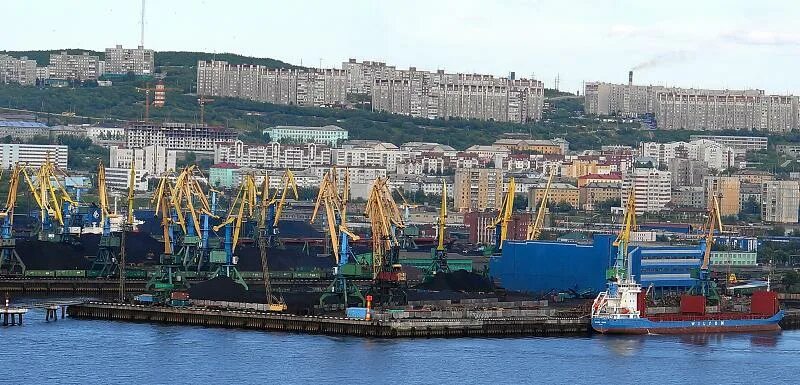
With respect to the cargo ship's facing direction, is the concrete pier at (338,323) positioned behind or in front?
behind

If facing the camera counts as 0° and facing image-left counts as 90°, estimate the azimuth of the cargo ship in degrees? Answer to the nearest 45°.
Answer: approximately 270°
